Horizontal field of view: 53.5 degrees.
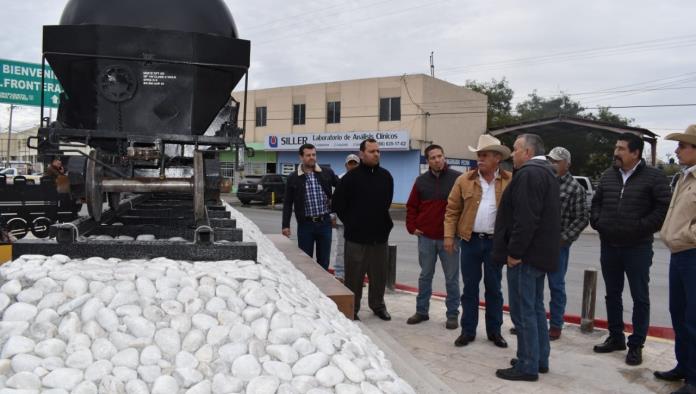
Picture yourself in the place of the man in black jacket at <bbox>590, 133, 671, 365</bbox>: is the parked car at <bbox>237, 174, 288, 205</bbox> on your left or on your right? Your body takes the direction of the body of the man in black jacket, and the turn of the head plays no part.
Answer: on your right

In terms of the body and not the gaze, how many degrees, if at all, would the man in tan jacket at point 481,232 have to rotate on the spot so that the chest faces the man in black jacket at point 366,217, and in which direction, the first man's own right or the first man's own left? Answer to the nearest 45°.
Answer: approximately 135° to the first man's own right

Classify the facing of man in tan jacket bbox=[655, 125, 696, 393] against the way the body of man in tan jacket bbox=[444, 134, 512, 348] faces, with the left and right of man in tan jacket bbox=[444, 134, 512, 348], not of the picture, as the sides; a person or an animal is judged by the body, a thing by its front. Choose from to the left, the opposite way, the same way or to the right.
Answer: to the right

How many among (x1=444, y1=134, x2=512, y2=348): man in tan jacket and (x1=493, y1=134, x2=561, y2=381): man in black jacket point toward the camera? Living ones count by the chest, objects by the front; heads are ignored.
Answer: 1

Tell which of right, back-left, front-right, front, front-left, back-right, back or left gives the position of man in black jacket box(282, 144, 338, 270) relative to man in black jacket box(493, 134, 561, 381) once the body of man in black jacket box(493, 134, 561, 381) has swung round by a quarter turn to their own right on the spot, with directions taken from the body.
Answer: front-left

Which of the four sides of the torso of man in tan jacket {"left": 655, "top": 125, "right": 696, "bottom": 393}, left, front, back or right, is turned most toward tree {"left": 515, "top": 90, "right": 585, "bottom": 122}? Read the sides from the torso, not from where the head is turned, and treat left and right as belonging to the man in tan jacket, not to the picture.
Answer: right

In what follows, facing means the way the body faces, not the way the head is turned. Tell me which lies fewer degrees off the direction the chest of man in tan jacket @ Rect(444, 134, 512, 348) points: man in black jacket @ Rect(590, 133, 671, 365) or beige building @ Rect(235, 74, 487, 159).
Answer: the man in black jacket

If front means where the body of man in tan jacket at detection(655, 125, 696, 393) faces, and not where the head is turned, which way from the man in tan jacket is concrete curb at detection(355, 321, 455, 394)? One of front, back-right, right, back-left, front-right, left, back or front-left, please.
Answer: front-left

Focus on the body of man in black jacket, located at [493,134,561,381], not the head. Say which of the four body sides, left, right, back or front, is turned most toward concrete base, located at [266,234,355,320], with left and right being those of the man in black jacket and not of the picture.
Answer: front

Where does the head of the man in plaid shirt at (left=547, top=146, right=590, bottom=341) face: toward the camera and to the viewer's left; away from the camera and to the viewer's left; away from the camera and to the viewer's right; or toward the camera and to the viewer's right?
toward the camera and to the viewer's left

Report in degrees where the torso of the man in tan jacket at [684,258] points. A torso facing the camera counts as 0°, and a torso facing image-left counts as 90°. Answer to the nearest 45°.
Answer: approximately 90°

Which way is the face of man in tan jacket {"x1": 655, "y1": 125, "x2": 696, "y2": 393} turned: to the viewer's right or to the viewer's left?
to the viewer's left

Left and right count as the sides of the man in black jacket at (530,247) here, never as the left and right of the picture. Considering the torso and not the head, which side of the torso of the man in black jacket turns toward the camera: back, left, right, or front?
left
